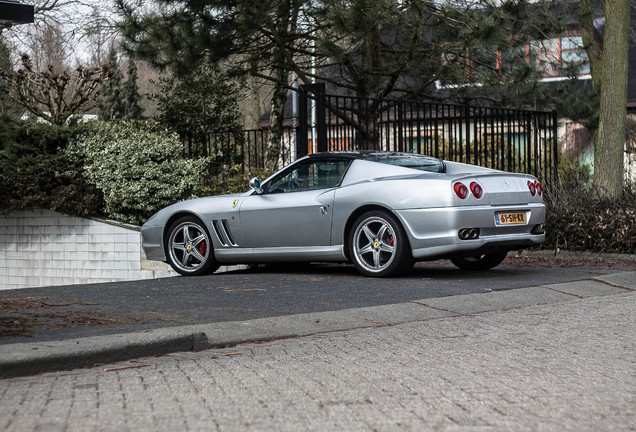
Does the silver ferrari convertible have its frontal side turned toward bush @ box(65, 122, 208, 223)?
yes

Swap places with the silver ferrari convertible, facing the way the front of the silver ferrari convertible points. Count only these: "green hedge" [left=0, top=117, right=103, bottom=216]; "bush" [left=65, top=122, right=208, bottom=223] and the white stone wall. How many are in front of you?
3

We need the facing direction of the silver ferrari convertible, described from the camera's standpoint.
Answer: facing away from the viewer and to the left of the viewer

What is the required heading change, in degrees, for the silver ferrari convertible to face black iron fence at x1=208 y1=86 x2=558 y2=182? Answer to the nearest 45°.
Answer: approximately 45° to its right

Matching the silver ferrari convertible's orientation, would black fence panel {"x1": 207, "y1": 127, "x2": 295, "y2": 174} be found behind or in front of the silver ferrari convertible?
in front

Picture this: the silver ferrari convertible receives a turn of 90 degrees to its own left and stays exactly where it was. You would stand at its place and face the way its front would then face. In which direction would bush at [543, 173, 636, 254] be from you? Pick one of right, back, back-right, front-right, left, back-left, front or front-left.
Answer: back
